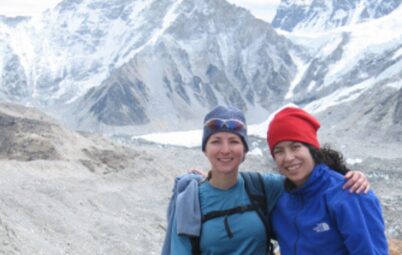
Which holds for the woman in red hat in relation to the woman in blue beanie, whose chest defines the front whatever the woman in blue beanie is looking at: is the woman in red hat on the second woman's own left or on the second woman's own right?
on the second woman's own left

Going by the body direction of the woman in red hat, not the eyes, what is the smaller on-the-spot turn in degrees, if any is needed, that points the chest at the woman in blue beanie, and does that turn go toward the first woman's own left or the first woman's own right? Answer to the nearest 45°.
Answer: approximately 45° to the first woman's own right

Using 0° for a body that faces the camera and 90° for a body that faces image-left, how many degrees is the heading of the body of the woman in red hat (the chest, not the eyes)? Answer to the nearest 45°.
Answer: approximately 45°

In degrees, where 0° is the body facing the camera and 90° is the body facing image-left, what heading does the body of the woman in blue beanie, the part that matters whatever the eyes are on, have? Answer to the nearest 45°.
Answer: approximately 0°
